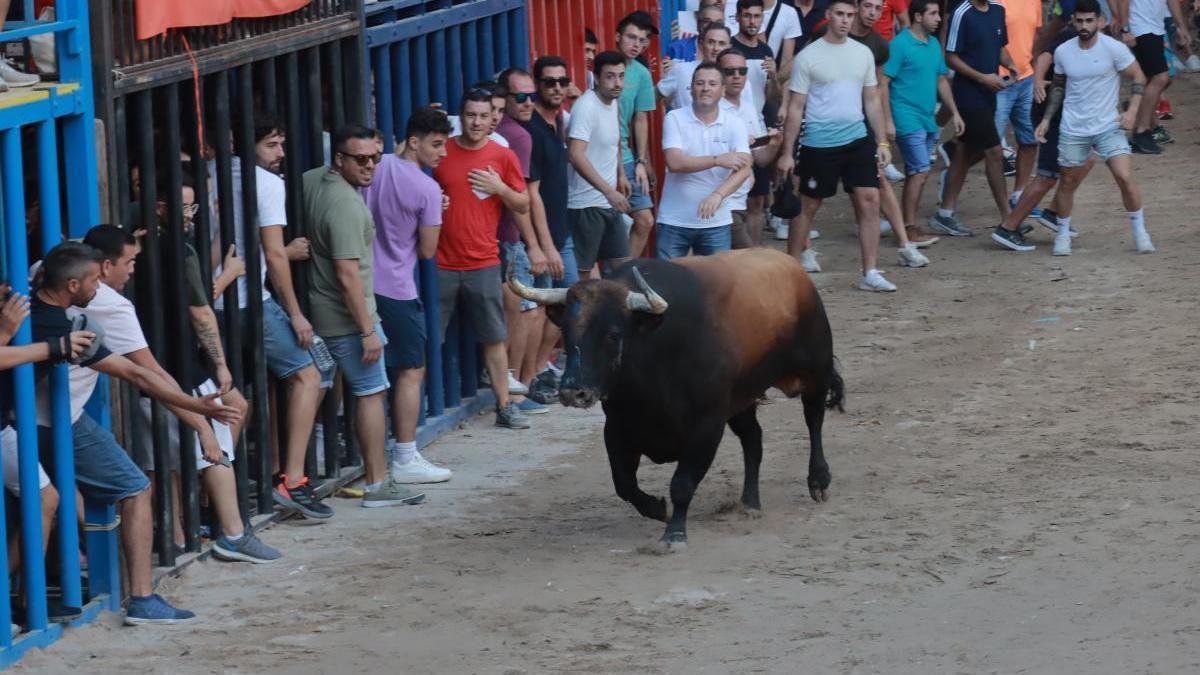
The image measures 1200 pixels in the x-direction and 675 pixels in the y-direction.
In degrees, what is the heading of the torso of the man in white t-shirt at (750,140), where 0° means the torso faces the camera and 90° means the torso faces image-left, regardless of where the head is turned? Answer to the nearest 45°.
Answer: approximately 0°

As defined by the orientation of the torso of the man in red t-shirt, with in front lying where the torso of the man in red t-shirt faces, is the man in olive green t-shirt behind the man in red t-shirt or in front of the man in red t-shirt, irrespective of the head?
in front

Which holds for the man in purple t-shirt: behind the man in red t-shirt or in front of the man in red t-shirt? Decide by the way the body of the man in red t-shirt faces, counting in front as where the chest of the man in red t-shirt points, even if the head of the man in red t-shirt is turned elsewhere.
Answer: in front

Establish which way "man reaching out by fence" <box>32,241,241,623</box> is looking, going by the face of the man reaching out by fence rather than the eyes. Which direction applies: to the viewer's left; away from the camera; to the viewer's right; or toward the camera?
to the viewer's right

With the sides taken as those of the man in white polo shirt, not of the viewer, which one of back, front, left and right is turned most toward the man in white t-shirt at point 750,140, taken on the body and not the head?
back

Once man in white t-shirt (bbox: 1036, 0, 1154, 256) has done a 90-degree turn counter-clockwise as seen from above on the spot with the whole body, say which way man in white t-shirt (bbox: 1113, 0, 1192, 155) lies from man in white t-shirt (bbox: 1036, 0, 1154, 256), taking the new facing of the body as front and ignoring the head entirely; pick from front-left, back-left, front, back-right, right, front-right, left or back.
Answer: left

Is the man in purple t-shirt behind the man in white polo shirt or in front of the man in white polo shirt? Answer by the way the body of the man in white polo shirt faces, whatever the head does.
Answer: in front

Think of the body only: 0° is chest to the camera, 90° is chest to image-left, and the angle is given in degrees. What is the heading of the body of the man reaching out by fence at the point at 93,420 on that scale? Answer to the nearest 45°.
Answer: approximately 270°

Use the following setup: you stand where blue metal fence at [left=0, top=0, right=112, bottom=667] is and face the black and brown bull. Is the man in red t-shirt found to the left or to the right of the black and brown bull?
left
